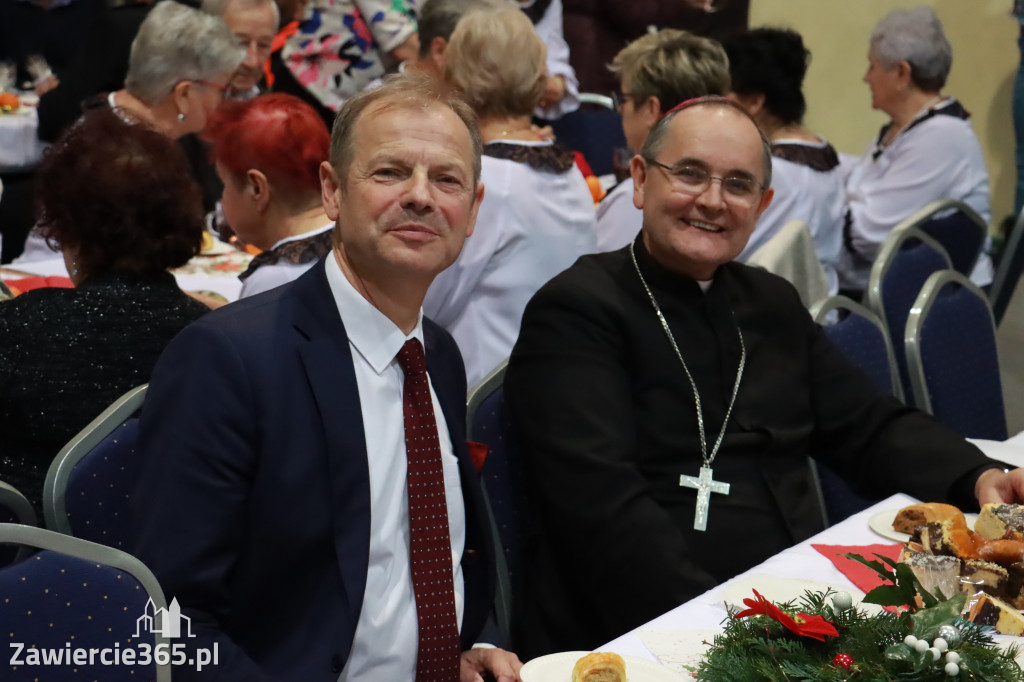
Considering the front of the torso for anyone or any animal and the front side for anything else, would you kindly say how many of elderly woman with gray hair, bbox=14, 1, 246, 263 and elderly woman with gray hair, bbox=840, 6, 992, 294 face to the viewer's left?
1

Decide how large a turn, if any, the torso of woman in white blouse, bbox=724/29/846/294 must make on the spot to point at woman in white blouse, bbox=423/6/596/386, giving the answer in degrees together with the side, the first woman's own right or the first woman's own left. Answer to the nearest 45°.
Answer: approximately 90° to the first woman's own left

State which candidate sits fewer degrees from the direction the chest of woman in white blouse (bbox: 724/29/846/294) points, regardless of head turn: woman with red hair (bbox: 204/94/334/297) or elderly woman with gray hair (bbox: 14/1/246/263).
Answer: the elderly woman with gray hair

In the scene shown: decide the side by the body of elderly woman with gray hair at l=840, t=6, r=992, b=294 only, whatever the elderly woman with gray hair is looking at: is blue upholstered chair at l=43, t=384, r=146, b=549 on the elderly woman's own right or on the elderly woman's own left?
on the elderly woman's own left

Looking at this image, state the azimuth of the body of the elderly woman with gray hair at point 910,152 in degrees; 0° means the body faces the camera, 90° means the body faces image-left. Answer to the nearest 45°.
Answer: approximately 90°

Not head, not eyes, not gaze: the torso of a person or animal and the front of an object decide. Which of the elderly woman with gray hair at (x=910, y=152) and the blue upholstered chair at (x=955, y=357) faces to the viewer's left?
the elderly woman with gray hair

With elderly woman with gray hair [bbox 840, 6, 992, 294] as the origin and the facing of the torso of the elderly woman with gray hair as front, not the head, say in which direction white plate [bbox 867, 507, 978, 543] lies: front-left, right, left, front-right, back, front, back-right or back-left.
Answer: left

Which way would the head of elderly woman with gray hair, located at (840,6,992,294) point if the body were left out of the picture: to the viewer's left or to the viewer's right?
to the viewer's left

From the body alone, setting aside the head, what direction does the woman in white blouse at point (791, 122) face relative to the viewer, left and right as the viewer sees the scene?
facing away from the viewer and to the left of the viewer

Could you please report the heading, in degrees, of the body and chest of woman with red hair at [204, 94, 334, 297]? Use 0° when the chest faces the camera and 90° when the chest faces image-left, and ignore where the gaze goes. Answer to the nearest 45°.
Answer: approximately 135°
